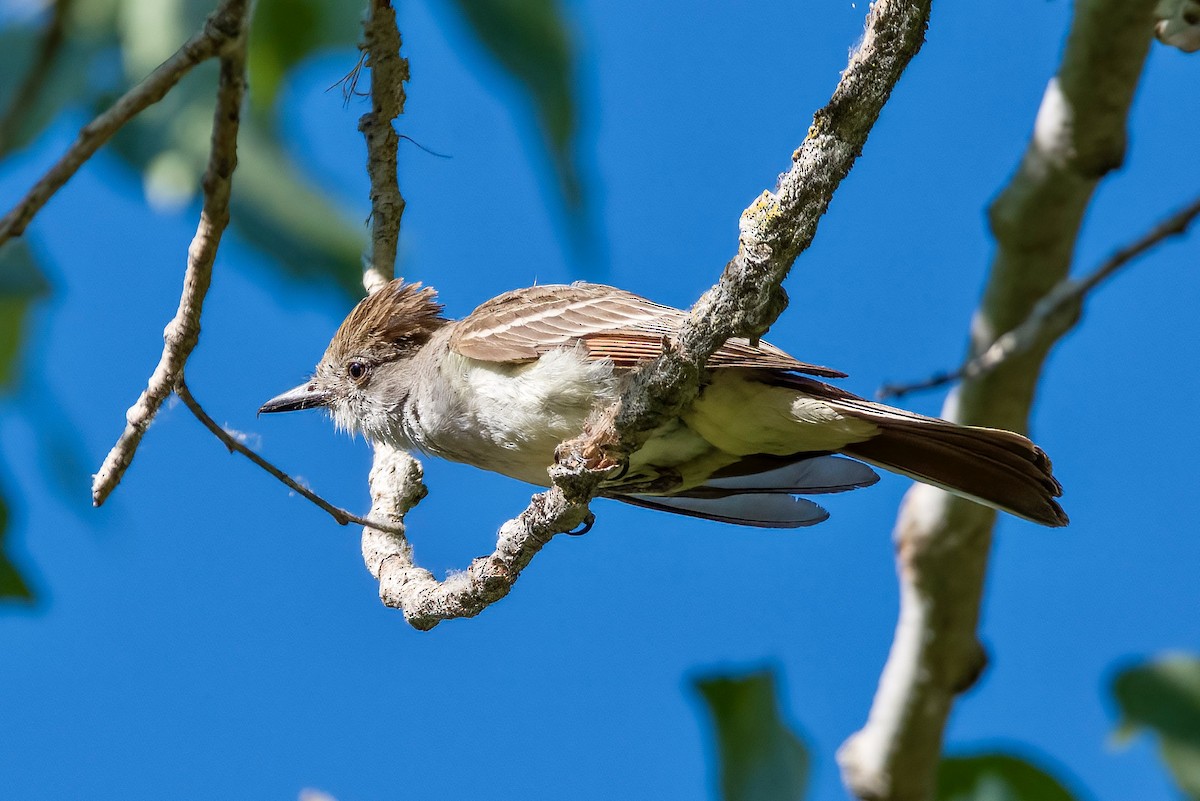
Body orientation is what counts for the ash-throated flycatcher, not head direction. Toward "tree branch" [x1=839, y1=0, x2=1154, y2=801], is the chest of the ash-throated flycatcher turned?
no

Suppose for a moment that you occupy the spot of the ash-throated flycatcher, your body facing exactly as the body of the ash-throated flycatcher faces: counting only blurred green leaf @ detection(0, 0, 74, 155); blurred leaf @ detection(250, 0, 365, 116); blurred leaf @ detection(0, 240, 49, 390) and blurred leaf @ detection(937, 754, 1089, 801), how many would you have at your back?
1

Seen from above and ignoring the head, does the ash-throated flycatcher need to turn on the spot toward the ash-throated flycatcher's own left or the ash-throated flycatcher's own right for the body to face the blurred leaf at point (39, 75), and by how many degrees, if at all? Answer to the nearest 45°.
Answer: approximately 45° to the ash-throated flycatcher's own left

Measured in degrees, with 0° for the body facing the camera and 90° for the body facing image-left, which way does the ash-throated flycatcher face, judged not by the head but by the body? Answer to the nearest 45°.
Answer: approximately 90°

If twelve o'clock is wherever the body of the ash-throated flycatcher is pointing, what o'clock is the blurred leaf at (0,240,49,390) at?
The blurred leaf is roughly at 11 o'clock from the ash-throated flycatcher.

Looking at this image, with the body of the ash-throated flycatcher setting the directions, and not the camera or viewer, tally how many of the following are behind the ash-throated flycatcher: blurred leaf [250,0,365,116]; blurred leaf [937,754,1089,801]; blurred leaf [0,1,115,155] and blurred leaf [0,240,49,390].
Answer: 1

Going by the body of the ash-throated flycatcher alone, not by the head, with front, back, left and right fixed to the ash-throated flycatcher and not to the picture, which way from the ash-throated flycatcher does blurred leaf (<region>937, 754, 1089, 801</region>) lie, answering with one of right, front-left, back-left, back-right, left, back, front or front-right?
back

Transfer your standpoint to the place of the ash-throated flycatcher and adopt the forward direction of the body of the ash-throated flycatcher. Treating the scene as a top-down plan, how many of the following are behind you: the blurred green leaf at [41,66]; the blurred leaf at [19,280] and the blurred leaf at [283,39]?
0
